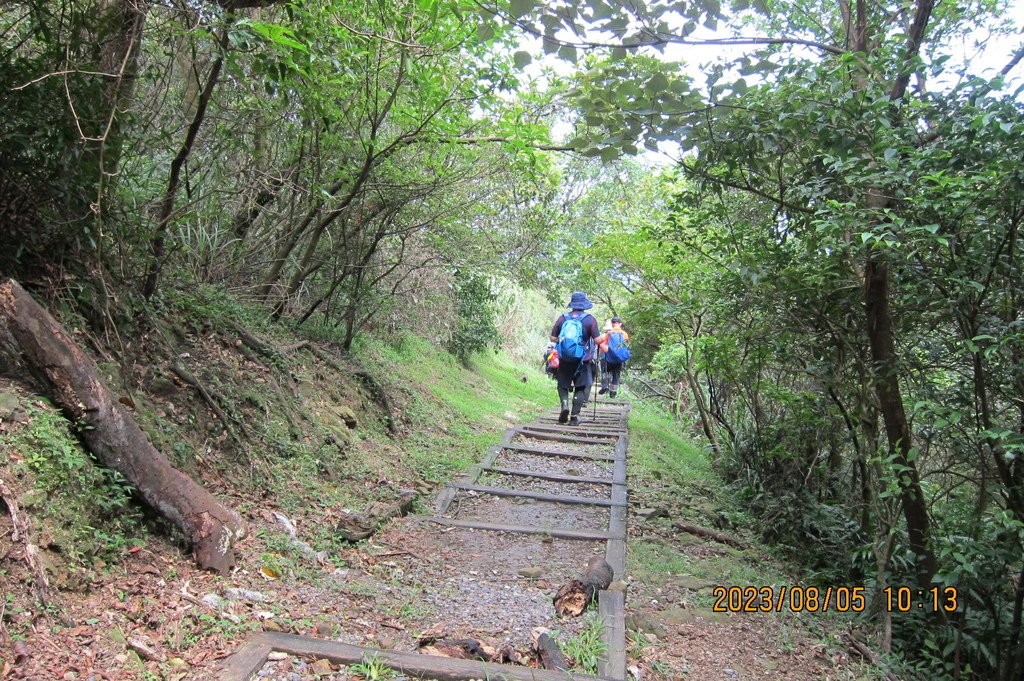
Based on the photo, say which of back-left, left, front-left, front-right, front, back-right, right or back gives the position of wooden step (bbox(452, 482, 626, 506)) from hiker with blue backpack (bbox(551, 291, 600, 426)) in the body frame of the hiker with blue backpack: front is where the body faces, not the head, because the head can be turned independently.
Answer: back

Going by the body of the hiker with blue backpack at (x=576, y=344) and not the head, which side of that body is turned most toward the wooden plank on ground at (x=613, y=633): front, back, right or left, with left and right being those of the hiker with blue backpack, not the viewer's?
back

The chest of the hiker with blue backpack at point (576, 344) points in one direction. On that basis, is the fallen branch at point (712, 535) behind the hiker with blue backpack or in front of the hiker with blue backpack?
behind

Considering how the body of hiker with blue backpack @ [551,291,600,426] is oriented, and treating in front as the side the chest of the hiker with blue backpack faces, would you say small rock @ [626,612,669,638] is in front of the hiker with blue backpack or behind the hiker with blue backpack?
behind

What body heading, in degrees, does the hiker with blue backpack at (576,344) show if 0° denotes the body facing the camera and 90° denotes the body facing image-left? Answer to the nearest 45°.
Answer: approximately 180°

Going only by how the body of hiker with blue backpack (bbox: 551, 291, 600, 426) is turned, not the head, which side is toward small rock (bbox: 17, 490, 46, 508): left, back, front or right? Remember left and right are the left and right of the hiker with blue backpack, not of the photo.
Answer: back

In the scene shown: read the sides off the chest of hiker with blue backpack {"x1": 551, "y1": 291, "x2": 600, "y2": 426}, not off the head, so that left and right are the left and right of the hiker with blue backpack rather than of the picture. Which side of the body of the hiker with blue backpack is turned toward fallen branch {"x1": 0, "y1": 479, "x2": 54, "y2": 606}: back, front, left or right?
back

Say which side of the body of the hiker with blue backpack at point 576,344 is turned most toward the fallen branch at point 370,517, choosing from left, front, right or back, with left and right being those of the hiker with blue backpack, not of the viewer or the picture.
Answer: back

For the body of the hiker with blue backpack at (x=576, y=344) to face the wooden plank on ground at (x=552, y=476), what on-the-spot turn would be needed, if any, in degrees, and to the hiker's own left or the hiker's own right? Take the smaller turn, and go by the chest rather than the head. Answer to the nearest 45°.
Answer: approximately 180°

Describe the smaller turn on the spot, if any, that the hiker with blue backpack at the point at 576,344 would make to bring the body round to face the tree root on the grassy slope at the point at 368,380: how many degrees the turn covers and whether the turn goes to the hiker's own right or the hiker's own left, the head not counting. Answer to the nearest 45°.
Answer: approximately 135° to the hiker's own left

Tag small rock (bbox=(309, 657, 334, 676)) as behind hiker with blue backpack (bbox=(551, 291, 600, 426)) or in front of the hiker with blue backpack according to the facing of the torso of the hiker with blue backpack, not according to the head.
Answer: behind

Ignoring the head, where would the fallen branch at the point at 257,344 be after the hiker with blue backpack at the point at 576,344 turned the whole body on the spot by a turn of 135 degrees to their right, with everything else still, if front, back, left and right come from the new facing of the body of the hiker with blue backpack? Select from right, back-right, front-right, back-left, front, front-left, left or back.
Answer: right

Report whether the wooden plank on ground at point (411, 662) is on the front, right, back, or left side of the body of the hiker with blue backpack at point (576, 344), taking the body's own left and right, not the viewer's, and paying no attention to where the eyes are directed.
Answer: back

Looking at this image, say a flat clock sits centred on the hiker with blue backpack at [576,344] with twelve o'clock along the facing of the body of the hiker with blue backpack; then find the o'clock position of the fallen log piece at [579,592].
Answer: The fallen log piece is roughly at 6 o'clock from the hiker with blue backpack.
